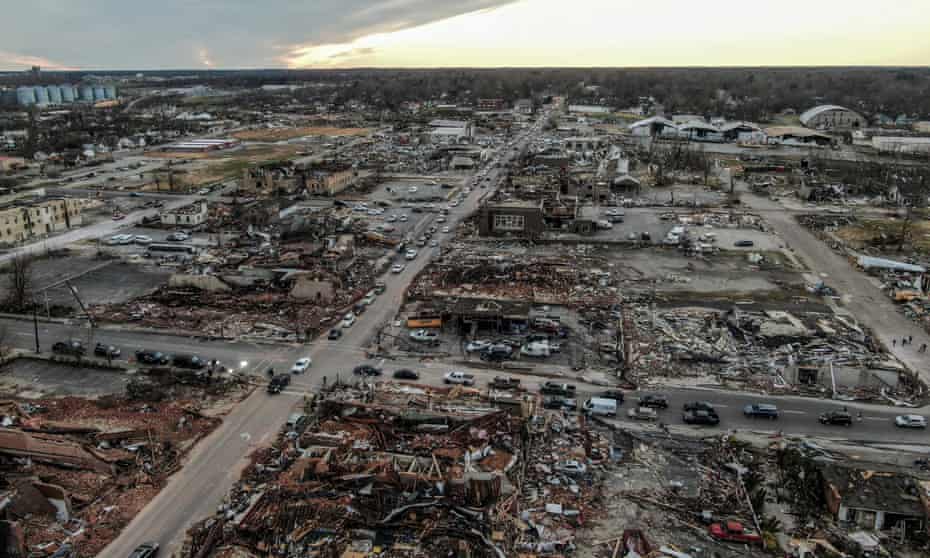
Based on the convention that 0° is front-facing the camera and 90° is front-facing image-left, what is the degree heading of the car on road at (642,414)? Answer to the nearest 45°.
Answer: approximately 270°

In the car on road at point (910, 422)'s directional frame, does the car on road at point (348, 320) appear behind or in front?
in front

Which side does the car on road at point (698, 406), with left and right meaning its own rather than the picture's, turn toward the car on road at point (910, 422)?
back

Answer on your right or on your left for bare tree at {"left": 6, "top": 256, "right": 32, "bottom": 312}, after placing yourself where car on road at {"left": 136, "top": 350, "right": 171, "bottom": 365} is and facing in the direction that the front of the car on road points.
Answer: on your left

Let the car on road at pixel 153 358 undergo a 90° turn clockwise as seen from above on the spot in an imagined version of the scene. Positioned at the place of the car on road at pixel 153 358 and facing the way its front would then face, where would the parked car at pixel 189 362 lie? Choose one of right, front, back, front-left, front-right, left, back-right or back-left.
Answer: front-left

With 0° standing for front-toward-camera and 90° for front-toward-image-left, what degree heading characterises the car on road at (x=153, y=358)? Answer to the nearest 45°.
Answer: approximately 270°

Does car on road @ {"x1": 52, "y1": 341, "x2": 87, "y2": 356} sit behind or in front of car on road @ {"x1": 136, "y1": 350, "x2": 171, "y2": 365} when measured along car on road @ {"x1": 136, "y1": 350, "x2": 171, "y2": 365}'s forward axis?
behind

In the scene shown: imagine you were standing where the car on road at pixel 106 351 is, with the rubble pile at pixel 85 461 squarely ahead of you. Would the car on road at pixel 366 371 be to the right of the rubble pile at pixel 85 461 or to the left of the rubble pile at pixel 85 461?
left

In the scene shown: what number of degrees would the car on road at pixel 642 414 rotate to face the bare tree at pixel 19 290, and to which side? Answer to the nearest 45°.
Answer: approximately 180°

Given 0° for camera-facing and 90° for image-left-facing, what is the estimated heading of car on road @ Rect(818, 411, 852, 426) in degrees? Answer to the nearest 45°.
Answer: approximately 90°

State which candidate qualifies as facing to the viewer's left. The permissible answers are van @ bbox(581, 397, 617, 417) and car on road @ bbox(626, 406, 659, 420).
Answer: the van

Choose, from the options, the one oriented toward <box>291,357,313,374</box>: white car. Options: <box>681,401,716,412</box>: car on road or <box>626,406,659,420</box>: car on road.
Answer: <box>681,401,716,412</box>: car on road
